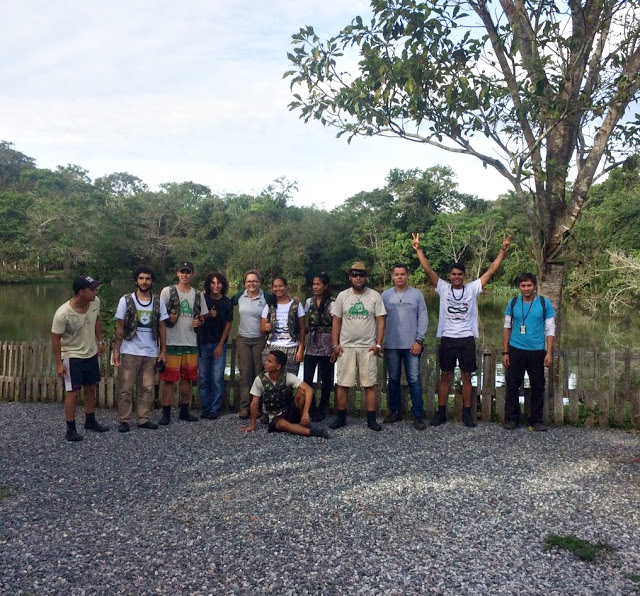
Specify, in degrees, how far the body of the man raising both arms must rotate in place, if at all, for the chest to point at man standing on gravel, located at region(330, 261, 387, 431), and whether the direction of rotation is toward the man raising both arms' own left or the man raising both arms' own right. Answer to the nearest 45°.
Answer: approximately 90° to the man raising both arms' own right

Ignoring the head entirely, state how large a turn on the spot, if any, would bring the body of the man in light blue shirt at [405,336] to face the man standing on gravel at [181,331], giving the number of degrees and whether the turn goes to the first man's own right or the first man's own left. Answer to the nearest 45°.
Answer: approximately 90° to the first man's own right

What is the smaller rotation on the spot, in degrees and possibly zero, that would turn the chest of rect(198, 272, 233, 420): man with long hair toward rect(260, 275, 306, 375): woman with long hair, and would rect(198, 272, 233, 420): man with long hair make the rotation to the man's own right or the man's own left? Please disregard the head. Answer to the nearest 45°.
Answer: approximately 45° to the man's own left

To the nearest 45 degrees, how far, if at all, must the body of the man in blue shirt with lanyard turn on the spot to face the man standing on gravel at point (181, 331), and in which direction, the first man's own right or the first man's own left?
approximately 90° to the first man's own right

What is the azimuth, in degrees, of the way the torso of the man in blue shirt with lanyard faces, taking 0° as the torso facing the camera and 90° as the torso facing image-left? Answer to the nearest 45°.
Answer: approximately 0°

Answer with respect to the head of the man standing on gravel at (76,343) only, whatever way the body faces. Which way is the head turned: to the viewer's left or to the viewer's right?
to the viewer's right
